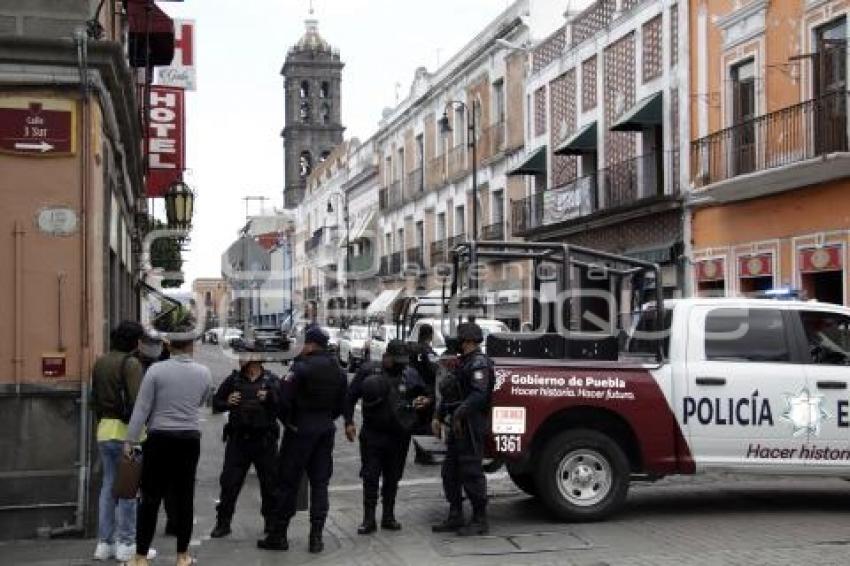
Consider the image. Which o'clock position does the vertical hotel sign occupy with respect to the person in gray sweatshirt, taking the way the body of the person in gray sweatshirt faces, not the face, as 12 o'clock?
The vertical hotel sign is roughly at 12 o'clock from the person in gray sweatshirt.

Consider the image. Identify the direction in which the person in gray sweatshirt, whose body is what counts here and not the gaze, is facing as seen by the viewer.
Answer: away from the camera

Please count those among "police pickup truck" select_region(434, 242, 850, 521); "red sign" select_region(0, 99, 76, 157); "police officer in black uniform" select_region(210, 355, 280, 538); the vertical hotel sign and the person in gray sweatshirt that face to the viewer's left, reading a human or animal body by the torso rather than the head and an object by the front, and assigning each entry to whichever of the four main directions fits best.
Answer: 0

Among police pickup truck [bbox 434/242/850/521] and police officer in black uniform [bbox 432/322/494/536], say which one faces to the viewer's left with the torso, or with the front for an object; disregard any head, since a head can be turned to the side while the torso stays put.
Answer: the police officer in black uniform

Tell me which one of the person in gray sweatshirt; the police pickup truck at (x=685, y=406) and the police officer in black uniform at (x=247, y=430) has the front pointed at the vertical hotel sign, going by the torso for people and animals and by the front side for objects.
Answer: the person in gray sweatshirt

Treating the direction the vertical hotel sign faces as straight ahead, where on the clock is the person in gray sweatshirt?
The person in gray sweatshirt is roughly at 12 o'clock from the vertical hotel sign.

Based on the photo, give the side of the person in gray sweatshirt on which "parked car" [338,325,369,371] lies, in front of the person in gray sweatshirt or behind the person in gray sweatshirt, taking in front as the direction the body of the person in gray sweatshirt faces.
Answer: in front

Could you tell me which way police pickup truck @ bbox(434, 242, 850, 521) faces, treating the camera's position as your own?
facing to the right of the viewer

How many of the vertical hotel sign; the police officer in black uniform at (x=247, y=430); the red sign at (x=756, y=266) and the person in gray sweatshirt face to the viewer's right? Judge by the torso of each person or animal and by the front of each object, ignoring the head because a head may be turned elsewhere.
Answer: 0

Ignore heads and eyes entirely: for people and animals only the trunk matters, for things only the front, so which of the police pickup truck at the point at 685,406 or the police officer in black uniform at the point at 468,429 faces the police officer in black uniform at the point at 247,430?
the police officer in black uniform at the point at 468,429

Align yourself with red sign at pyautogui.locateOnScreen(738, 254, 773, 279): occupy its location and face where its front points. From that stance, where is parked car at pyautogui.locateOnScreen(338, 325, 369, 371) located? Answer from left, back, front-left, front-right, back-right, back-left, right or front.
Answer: right

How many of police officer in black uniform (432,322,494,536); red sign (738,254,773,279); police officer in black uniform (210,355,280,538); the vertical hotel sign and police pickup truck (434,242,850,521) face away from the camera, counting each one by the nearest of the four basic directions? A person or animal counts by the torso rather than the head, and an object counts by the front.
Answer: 0

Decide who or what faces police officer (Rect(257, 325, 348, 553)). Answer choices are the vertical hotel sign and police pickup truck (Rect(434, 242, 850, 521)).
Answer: the vertical hotel sign

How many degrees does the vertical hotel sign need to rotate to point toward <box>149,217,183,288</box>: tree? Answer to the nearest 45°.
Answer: approximately 180°

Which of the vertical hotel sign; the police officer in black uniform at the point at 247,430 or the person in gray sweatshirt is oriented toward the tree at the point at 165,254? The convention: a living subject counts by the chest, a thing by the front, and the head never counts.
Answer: the person in gray sweatshirt

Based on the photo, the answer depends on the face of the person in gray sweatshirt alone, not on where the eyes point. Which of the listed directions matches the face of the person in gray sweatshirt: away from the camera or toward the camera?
away from the camera

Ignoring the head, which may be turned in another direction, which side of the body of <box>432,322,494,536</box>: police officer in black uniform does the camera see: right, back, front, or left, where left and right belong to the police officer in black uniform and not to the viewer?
left

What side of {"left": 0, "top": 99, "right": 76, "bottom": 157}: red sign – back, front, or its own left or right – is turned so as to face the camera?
front

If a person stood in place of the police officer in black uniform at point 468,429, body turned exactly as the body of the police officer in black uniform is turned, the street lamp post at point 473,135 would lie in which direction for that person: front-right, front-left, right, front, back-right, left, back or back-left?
right

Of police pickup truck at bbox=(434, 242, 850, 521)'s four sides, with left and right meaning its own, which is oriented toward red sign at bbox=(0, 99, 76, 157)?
back

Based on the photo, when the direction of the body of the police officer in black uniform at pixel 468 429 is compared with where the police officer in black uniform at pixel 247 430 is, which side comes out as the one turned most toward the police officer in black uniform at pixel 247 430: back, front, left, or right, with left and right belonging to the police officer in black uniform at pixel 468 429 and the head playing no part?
front

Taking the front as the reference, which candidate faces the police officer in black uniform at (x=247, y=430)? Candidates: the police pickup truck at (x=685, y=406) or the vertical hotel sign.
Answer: the vertical hotel sign
